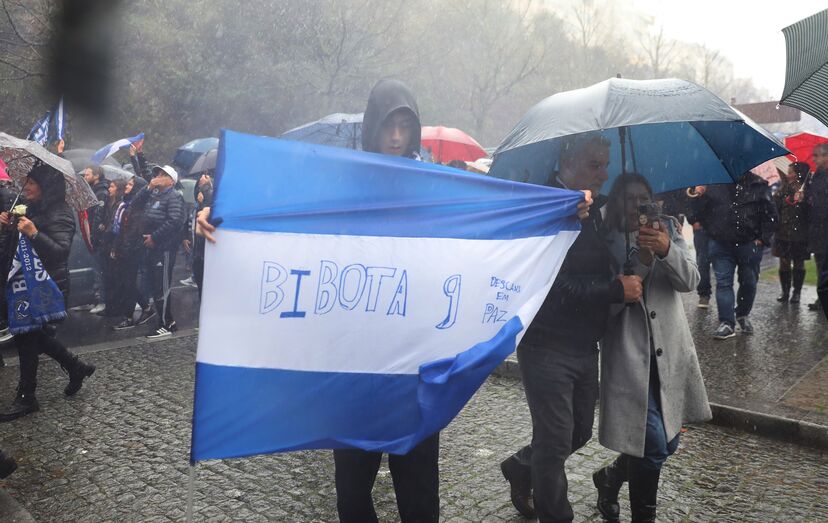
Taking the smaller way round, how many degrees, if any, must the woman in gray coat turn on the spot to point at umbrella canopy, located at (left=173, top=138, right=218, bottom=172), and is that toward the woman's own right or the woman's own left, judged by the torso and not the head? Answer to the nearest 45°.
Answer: approximately 135° to the woman's own right

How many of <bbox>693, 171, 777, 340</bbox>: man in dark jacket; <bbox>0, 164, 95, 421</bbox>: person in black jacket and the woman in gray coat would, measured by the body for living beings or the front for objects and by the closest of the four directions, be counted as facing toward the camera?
2

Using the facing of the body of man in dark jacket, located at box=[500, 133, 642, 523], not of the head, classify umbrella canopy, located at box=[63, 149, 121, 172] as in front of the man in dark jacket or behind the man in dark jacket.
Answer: behind

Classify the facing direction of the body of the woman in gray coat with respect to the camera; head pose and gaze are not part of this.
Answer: toward the camera
